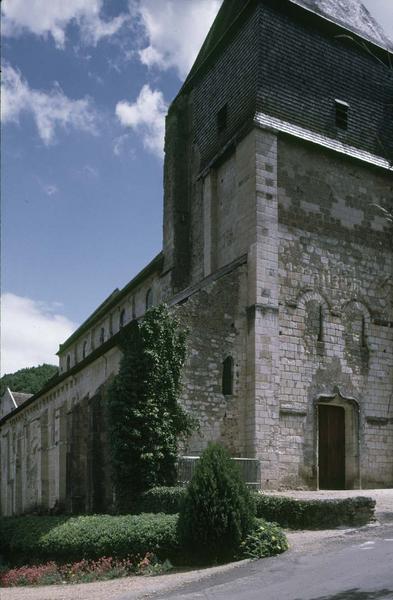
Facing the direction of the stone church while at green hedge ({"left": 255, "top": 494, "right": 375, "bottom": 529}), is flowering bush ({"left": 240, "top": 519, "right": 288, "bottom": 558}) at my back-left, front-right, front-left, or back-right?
back-left

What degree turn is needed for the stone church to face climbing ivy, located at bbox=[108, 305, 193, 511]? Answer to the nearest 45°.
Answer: approximately 90° to its right

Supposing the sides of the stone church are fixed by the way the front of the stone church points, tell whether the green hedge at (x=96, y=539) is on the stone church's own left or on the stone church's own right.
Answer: on the stone church's own right

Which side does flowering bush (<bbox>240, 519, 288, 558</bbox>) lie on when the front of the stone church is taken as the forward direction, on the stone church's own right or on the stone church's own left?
on the stone church's own right

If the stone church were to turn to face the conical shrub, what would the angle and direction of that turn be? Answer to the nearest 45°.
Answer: approximately 45° to its right

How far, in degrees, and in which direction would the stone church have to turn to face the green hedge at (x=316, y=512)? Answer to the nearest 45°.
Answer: approximately 45° to its right

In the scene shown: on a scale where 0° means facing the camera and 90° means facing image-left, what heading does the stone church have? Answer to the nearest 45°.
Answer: approximately 315°
